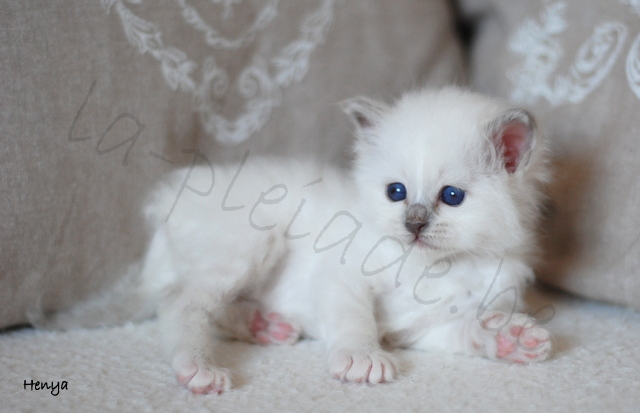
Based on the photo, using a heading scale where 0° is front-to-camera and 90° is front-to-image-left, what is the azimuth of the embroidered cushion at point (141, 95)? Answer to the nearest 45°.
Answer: approximately 0°

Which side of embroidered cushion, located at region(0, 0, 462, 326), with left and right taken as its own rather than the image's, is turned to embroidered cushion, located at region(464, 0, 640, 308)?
left

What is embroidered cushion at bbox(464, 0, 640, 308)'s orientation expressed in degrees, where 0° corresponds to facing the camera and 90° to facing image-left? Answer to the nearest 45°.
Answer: approximately 0°

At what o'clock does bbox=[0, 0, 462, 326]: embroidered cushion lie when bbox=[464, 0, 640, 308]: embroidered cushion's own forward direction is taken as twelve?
bbox=[0, 0, 462, 326]: embroidered cushion is roughly at 2 o'clock from bbox=[464, 0, 640, 308]: embroidered cushion.

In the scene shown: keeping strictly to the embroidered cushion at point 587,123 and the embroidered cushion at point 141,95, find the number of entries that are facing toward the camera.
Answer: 2

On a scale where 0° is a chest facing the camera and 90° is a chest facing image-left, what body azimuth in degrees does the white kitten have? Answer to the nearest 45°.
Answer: approximately 315°
